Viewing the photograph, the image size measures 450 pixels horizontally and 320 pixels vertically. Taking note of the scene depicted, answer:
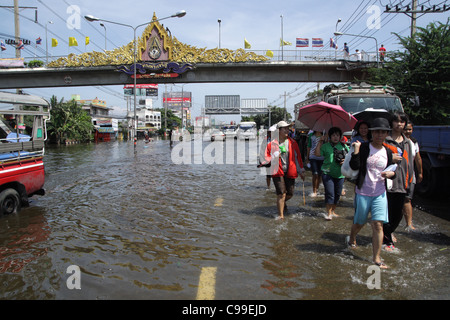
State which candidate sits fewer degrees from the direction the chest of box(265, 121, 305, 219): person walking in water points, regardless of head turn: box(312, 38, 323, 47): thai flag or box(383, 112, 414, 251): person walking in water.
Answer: the person walking in water

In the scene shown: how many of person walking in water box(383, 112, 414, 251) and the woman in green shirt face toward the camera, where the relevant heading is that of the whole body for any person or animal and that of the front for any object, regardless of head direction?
2

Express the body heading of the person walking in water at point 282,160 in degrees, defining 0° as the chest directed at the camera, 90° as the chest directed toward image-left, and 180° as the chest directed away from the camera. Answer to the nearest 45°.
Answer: approximately 0°

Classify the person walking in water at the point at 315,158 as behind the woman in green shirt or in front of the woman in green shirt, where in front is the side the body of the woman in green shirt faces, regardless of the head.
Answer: behind

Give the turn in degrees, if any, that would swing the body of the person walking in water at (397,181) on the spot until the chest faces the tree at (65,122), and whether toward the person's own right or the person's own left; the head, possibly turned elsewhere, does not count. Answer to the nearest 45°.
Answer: approximately 135° to the person's own right
